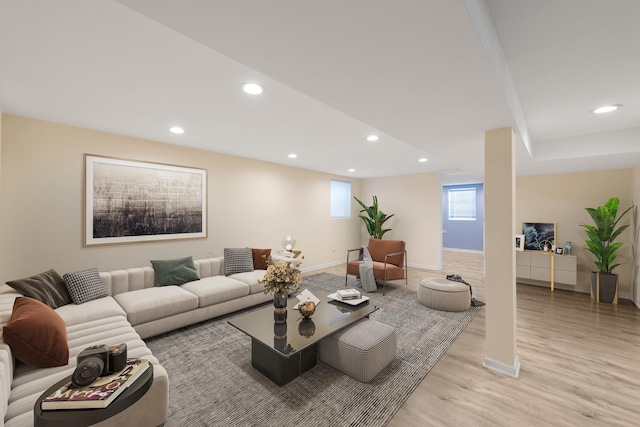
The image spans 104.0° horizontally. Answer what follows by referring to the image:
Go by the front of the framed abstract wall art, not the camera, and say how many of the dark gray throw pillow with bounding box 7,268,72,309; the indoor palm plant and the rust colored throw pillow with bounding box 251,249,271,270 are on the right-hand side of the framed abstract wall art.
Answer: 1

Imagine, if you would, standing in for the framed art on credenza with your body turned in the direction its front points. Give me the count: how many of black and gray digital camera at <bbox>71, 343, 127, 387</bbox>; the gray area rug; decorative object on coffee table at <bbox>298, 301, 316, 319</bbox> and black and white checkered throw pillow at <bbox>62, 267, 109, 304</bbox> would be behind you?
0

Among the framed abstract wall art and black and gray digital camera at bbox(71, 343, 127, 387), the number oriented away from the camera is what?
0

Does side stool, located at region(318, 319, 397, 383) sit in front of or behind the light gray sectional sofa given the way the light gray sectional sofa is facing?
in front

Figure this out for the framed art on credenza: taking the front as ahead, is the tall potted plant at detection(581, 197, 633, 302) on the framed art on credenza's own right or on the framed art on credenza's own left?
on the framed art on credenza's own left

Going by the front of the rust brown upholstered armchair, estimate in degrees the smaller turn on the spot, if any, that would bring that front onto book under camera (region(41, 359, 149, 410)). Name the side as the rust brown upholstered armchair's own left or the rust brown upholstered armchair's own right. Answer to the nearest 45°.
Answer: approximately 45° to the rust brown upholstered armchair's own left

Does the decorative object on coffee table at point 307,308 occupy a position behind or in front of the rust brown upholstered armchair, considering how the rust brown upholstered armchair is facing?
in front

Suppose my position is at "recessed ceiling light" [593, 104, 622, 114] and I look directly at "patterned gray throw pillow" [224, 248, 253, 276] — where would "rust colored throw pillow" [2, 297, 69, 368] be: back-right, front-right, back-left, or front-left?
front-left

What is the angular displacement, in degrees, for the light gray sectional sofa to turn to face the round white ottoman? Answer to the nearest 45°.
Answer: approximately 45° to its left

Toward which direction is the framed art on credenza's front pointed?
toward the camera

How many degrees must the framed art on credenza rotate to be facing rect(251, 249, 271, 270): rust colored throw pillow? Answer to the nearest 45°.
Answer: approximately 45° to its right

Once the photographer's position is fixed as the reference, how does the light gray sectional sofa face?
facing the viewer and to the right of the viewer

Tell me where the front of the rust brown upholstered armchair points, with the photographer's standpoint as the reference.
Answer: facing the viewer and to the left of the viewer

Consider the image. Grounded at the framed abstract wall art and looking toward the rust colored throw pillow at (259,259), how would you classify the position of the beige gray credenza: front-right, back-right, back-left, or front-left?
front-right

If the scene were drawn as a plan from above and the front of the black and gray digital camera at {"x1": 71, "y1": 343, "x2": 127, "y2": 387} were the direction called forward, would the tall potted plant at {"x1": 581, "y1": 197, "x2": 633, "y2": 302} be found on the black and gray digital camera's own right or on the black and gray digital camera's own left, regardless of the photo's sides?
on the black and gray digital camera's own left

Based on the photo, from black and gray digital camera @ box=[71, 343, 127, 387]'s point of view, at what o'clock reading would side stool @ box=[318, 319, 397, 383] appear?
The side stool is roughly at 8 o'clock from the black and gray digital camera.

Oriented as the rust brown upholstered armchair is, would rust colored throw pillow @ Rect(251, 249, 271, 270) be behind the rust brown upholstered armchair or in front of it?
in front
